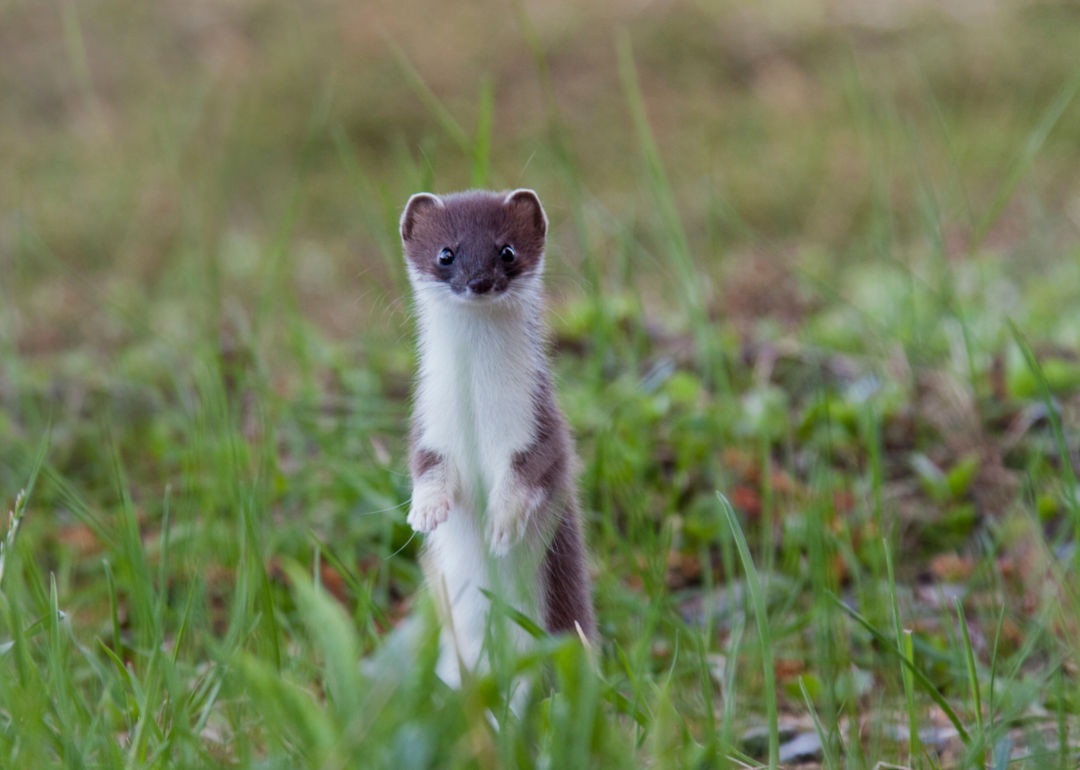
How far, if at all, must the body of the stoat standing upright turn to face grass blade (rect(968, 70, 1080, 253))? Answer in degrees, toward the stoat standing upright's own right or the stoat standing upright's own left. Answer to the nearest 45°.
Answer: approximately 135° to the stoat standing upright's own left

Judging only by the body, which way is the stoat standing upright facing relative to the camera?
toward the camera
